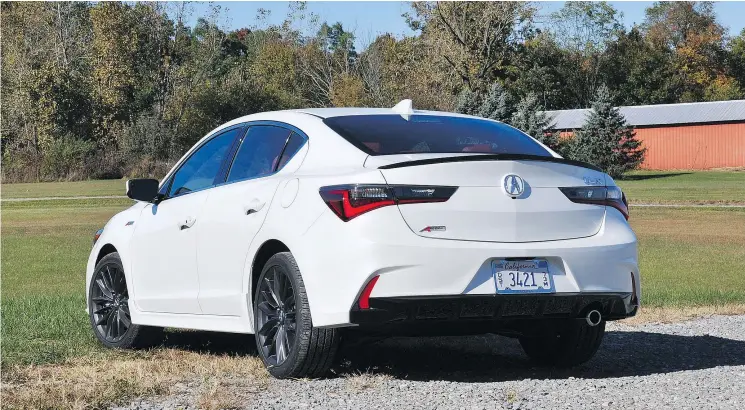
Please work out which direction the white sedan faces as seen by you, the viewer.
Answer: facing away from the viewer and to the left of the viewer
